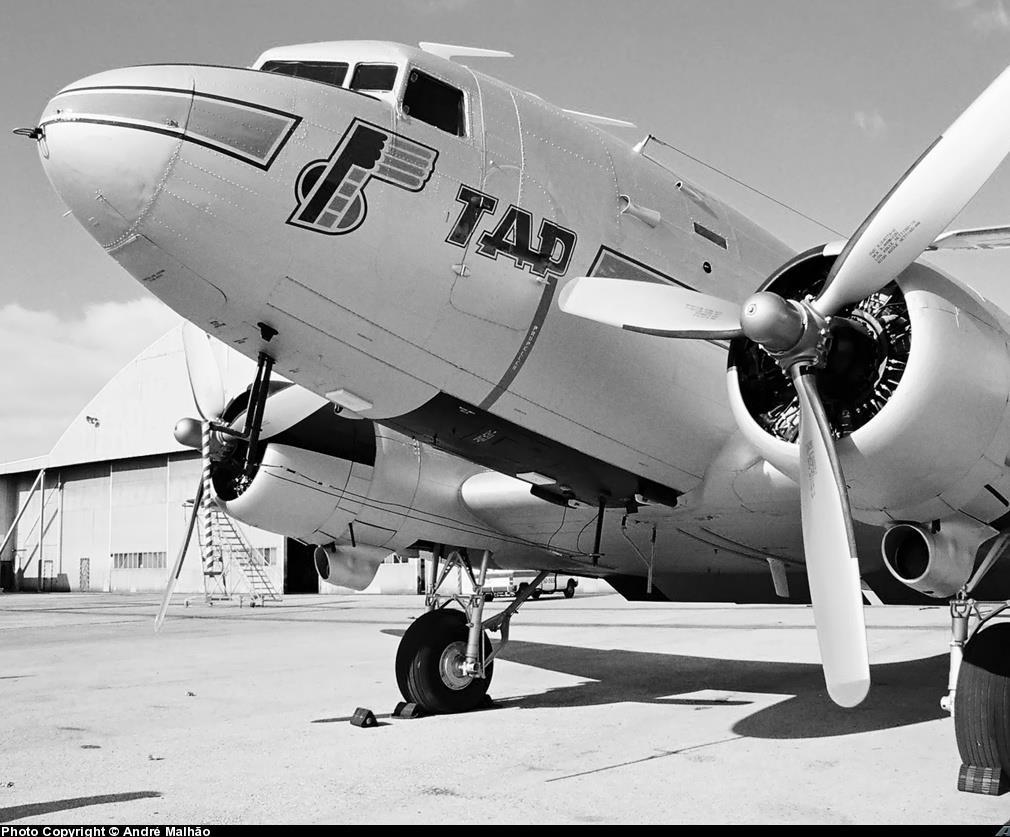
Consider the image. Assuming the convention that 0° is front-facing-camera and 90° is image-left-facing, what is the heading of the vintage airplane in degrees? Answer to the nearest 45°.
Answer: approximately 45°

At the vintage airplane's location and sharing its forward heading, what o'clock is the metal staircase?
The metal staircase is roughly at 4 o'clock from the vintage airplane.

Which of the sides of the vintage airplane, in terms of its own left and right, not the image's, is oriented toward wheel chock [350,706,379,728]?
right

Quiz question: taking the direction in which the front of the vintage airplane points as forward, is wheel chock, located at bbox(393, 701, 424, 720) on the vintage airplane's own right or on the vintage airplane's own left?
on the vintage airplane's own right
